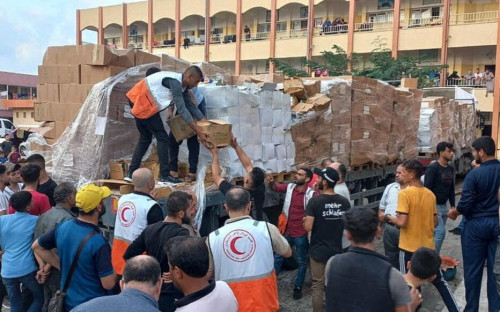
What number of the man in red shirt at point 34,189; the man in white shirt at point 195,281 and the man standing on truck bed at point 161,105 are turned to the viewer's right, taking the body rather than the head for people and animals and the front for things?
1

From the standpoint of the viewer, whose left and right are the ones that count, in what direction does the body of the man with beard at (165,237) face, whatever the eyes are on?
facing away from the viewer and to the right of the viewer

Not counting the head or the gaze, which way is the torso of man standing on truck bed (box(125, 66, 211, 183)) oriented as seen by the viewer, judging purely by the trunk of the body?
to the viewer's right

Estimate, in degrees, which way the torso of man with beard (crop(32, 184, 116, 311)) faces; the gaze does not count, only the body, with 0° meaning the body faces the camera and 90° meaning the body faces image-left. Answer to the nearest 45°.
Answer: approximately 225°

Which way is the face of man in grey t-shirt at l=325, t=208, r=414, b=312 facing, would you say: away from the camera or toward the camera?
away from the camera

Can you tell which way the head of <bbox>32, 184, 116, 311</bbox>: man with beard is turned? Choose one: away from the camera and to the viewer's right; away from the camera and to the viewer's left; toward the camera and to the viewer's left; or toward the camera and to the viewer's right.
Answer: away from the camera and to the viewer's right

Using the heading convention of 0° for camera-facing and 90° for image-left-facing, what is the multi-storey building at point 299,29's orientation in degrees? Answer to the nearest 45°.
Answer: approximately 45°

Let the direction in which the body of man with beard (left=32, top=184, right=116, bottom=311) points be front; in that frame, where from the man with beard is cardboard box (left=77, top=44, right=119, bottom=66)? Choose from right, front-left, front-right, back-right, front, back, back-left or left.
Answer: front-left

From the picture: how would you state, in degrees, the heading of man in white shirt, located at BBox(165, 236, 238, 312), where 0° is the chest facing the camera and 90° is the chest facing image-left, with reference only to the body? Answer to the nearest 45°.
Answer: approximately 135°

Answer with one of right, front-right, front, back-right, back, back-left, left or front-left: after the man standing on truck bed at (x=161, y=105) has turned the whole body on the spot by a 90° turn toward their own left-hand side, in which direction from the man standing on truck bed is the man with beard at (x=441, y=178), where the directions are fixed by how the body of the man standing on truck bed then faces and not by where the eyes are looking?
right

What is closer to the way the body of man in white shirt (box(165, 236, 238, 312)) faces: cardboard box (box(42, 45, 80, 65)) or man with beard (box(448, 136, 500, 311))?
the cardboard box
